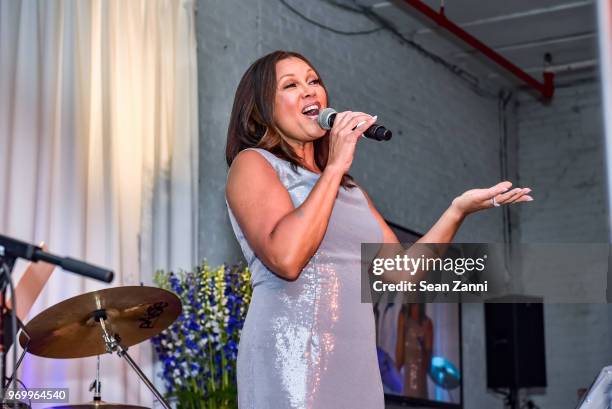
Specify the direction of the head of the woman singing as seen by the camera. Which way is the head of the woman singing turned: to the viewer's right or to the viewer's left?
to the viewer's right

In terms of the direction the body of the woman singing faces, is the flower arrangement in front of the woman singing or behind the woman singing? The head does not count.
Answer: behind

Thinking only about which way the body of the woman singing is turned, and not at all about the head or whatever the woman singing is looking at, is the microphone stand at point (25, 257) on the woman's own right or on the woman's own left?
on the woman's own right

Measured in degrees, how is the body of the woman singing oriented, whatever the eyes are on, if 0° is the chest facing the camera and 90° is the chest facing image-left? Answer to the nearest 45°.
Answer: approximately 315°
